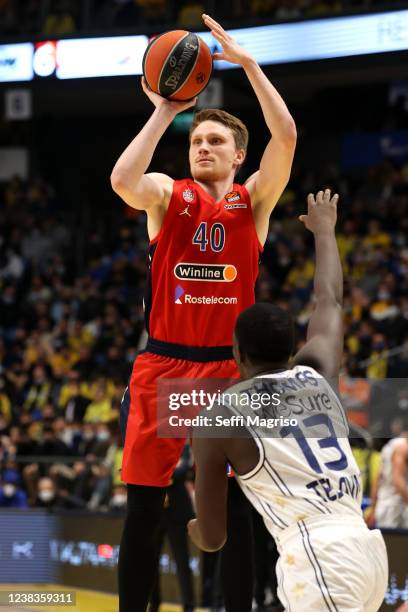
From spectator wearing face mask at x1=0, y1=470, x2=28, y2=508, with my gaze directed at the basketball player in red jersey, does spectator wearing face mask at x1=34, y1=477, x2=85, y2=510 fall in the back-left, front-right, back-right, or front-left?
front-left

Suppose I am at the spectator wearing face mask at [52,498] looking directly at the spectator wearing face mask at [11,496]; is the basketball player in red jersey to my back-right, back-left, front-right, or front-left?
back-left

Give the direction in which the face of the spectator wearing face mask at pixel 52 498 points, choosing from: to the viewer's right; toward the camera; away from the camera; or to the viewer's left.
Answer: toward the camera

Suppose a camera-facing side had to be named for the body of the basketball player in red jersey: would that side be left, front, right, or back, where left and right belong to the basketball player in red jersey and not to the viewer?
front

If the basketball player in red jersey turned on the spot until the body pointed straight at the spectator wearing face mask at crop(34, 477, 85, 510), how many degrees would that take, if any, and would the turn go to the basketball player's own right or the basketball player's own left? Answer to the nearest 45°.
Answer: approximately 180°

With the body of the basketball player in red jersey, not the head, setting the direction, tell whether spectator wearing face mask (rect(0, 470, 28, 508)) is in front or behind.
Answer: behind
